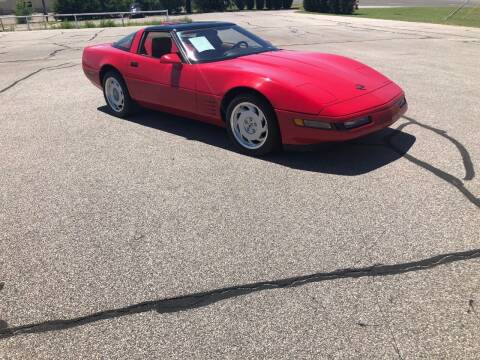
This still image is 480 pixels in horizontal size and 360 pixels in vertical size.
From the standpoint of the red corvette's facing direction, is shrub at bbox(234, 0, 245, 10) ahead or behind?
behind

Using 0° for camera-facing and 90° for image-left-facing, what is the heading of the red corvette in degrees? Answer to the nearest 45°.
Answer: approximately 315°

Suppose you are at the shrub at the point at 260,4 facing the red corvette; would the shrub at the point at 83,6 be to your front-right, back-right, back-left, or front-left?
front-right

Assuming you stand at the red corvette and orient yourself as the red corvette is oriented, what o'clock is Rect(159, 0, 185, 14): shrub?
The shrub is roughly at 7 o'clock from the red corvette.

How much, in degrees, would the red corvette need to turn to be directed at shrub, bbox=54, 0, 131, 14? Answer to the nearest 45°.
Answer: approximately 135° to its left

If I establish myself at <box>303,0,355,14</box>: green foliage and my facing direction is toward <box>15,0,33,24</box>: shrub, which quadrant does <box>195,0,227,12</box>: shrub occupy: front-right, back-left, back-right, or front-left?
front-right

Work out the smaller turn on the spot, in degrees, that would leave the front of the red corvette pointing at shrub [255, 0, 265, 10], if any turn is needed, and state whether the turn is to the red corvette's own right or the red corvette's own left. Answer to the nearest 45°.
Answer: approximately 135° to the red corvette's own left

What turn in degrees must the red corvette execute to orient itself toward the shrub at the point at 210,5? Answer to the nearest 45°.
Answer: approximately 135° to its left

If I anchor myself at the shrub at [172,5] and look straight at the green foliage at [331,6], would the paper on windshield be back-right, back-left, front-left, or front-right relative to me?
front-right
